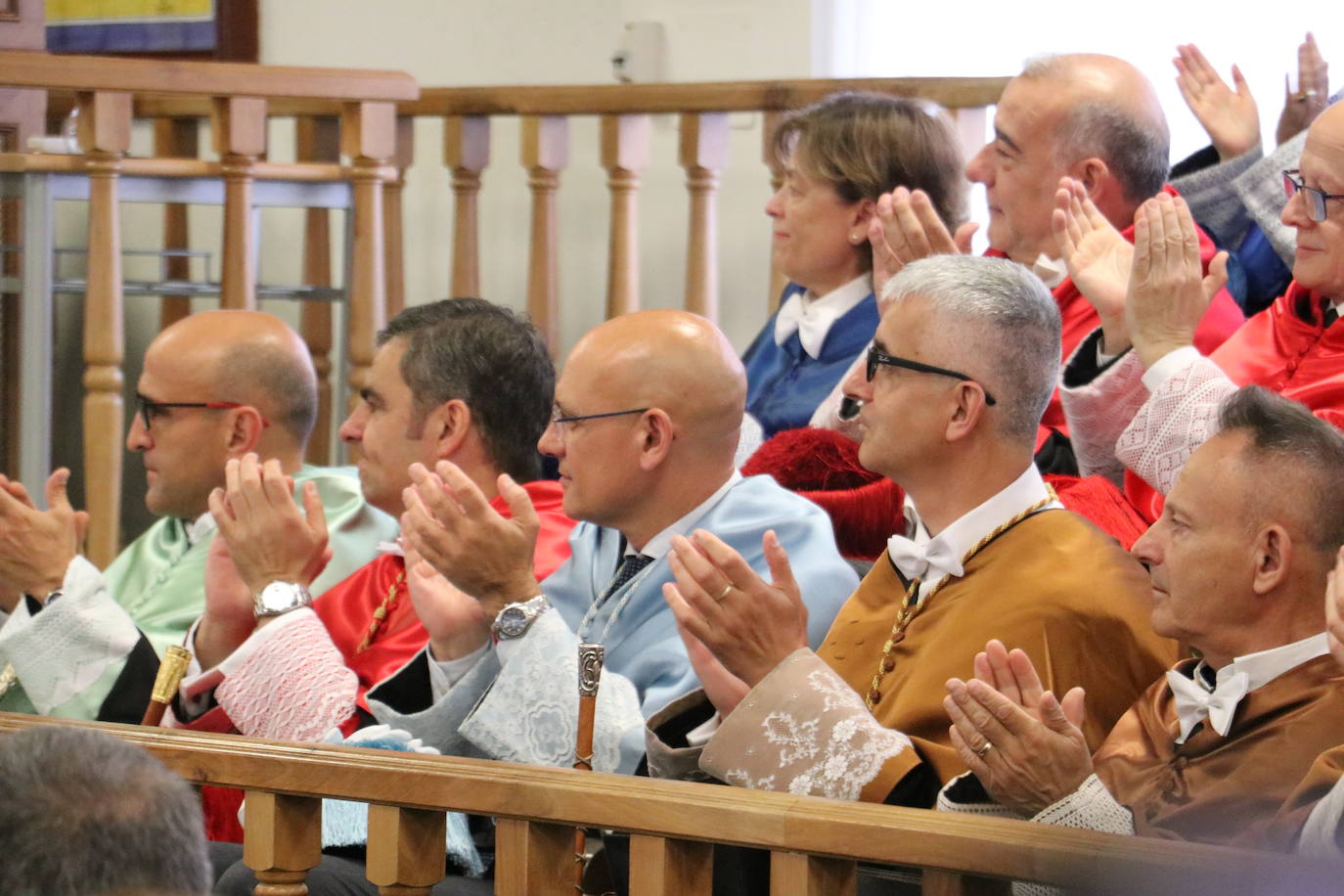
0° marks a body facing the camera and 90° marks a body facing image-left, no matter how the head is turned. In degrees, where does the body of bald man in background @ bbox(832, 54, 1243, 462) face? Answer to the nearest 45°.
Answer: approximately 90°

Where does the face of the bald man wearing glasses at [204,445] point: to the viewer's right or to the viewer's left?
to the viewer's left

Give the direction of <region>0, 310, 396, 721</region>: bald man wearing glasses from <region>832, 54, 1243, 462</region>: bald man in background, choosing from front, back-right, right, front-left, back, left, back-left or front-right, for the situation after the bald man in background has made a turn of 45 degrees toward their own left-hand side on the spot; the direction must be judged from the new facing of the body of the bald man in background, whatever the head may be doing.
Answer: front-right
